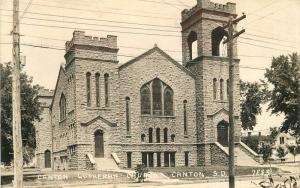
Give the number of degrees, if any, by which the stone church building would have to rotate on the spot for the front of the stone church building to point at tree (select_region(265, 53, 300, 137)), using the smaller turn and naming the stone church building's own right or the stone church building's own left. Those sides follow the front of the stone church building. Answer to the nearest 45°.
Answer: approximately 45° to the stone church building's own left

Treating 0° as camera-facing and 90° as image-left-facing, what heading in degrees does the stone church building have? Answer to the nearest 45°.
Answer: approximately 0°

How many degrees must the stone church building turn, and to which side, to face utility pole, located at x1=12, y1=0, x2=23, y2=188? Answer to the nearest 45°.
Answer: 0° — it already faces it
